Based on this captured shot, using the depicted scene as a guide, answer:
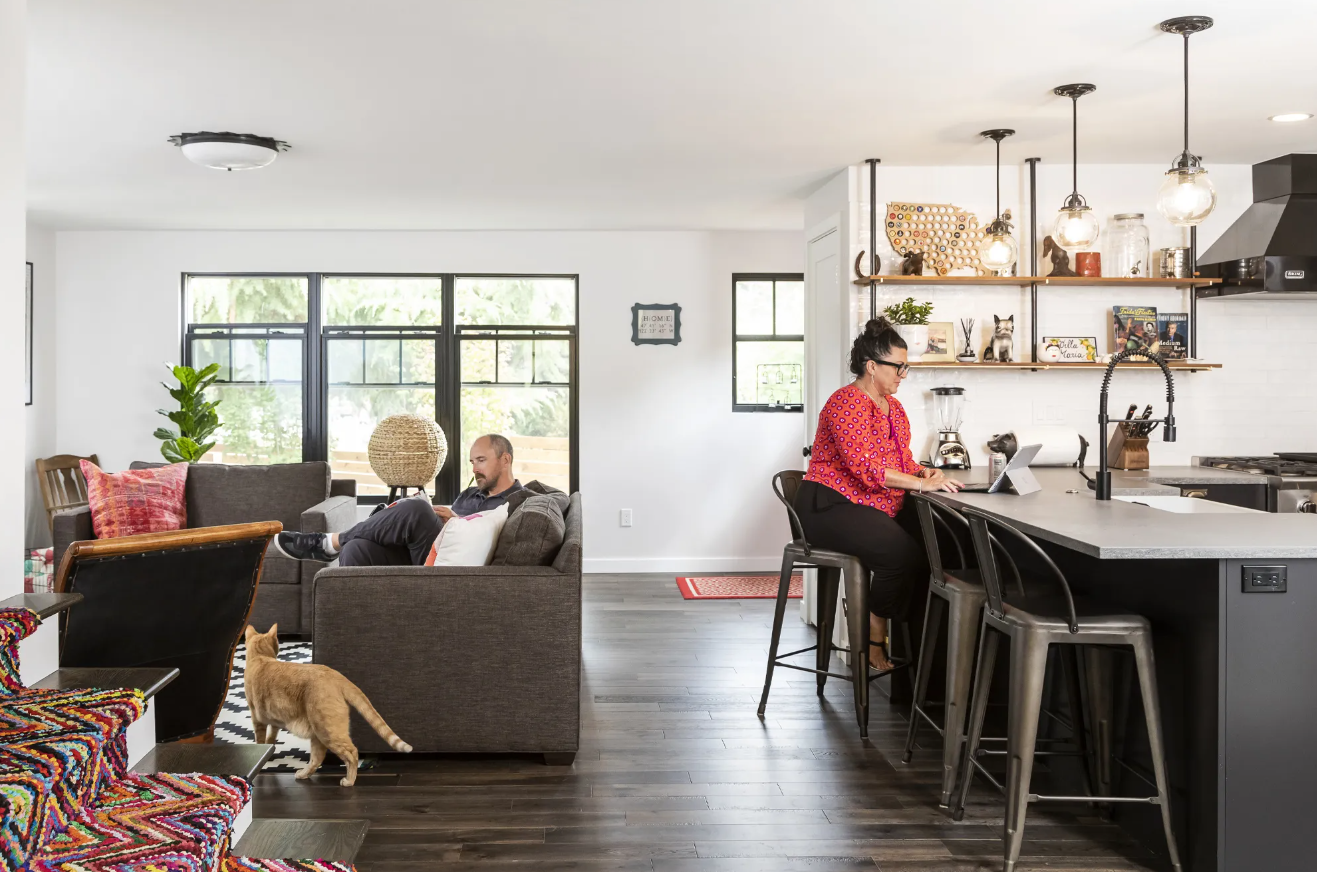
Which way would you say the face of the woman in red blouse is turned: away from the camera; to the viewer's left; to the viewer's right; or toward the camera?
to the viewer's right

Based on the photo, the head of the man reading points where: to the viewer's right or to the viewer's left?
to the viewer's left

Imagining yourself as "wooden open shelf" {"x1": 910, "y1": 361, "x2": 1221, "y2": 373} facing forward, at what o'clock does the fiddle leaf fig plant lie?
The fiddle leaf fig plant is roughly at 3 o'clock from the wooden open shelf.

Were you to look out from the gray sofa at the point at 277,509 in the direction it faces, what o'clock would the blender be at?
The blender is roughly at 10 o'clock from the gray sofa.

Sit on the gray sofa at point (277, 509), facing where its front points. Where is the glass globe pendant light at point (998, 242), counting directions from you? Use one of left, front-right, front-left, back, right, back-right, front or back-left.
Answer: front-left

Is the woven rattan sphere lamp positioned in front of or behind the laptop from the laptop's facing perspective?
in front

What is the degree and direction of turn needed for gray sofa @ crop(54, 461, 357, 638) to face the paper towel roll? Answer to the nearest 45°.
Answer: approximately 45° to its left

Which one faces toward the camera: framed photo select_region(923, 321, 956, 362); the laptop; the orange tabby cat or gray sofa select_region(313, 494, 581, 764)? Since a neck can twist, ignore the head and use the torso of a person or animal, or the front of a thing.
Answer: the framed photo

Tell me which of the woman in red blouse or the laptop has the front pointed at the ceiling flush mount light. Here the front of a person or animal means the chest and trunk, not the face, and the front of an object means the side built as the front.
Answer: the laptop

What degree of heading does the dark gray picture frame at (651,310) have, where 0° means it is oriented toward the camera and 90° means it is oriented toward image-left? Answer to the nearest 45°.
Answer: approximately 0°

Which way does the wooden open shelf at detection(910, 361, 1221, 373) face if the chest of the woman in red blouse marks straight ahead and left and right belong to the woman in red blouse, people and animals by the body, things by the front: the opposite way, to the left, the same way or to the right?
to the right

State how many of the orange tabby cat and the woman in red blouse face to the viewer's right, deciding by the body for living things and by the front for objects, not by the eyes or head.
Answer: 1

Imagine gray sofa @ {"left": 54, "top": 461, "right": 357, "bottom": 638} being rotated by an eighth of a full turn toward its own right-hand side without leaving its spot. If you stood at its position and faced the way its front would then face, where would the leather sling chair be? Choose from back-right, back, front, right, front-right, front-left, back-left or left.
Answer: front-left

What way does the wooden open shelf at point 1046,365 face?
toward the camera

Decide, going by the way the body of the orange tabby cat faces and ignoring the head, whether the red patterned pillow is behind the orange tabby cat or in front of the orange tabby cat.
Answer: in front

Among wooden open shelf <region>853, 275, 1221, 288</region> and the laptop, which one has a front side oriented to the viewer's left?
the laptop

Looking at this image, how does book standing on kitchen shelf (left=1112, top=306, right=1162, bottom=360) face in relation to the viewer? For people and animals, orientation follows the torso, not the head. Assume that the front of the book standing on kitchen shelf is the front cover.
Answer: toward the camera

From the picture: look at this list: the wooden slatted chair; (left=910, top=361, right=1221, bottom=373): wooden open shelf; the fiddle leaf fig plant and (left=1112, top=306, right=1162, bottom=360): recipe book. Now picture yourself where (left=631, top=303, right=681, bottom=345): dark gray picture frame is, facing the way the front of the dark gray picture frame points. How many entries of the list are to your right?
2
